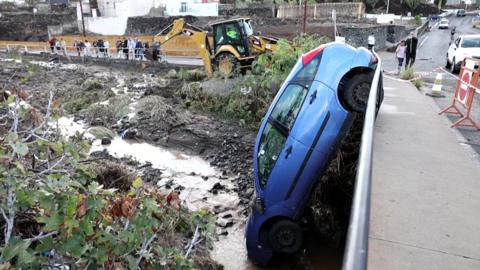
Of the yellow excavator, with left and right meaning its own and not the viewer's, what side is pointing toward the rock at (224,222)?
right

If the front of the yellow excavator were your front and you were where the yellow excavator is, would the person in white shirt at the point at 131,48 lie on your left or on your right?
on your left

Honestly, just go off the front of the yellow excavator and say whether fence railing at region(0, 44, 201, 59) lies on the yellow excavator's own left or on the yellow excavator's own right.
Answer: on the yellow excavator's own left

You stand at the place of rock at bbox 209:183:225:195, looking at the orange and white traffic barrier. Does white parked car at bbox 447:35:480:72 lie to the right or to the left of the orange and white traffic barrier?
left

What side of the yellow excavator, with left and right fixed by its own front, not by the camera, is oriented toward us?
right
